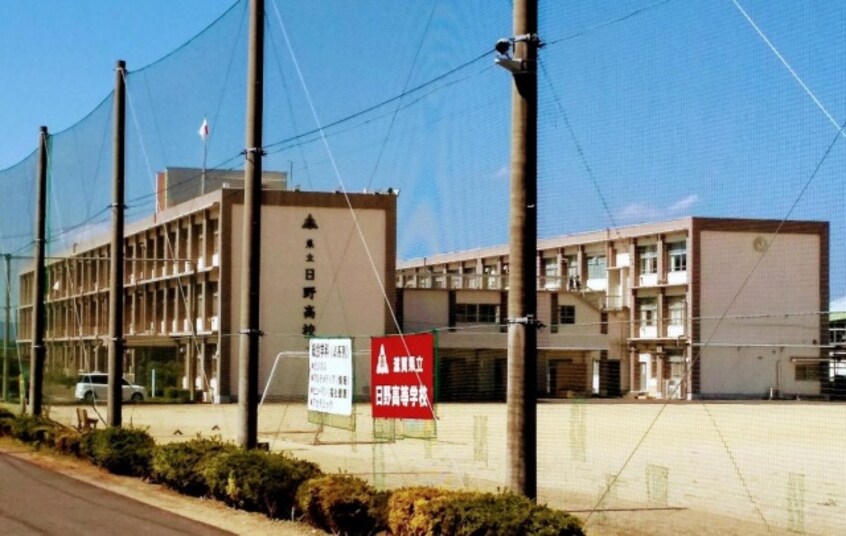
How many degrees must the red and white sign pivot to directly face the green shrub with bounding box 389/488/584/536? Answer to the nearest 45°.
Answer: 0° — it already faces it

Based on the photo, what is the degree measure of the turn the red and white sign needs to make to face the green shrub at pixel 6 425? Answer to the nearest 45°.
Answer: approximately 135° to its right

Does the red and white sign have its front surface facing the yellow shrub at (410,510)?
yes

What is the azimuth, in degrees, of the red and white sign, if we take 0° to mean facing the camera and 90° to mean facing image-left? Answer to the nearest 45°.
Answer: approximately 0°

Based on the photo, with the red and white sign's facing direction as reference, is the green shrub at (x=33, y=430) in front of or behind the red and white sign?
in front
